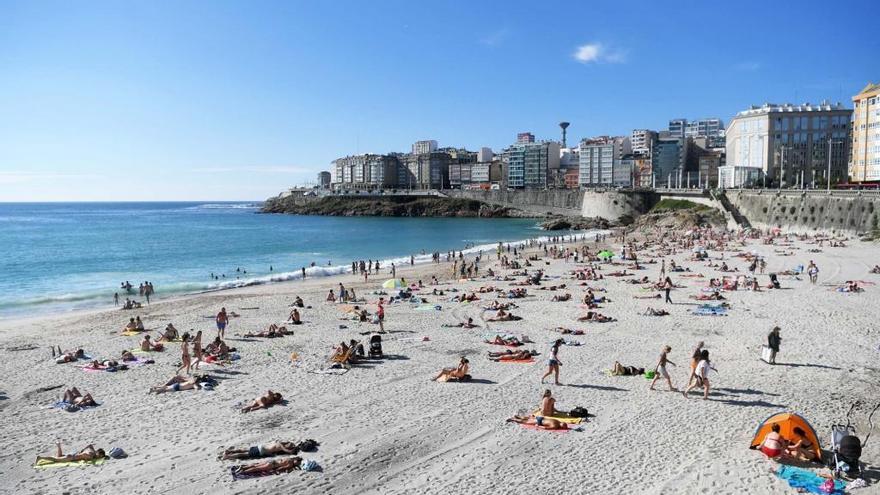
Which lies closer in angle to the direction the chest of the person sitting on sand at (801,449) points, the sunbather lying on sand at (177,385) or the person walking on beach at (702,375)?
the sunbather lying on sand

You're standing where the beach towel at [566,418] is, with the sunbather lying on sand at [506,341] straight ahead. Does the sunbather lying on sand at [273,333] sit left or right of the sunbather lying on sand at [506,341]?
left

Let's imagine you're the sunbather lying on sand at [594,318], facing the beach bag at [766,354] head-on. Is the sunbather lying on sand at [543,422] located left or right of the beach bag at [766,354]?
right

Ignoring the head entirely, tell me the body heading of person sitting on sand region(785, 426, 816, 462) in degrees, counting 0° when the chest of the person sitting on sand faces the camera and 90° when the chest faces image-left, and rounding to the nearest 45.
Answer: approximately 45°

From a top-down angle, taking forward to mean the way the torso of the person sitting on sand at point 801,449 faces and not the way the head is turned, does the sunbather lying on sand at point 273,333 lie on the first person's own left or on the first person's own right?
on the first person's own right
